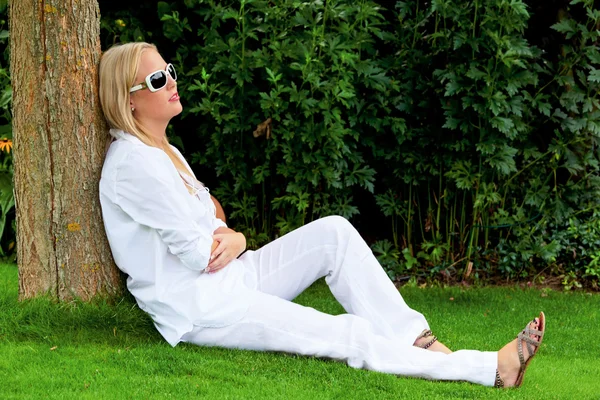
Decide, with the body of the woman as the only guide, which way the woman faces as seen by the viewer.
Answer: to the viewer's right

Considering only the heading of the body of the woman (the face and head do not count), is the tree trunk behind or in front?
behind
